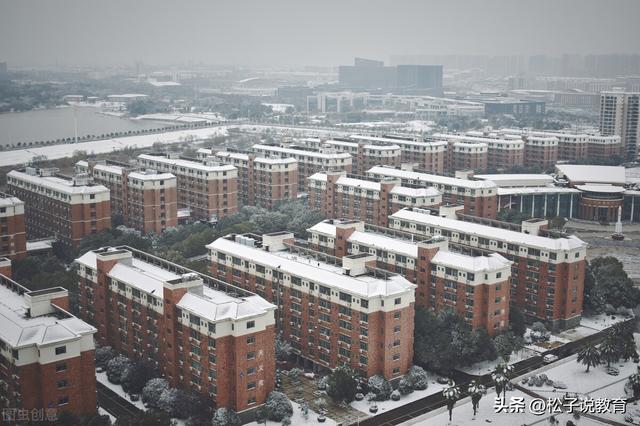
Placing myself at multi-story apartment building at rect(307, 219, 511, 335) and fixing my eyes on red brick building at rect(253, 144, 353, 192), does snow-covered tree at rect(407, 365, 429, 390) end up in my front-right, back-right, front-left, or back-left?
back-left

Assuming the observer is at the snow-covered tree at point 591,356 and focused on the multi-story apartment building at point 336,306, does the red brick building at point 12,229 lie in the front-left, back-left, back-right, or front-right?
front-right

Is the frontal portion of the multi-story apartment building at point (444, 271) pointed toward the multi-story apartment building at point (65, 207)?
no

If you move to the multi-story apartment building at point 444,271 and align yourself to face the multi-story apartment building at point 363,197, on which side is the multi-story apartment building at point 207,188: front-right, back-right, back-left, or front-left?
front-left

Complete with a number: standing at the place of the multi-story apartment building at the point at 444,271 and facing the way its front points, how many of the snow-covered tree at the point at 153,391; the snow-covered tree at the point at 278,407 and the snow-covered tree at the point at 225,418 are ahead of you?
3

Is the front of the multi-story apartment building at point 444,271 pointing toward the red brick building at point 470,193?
no
